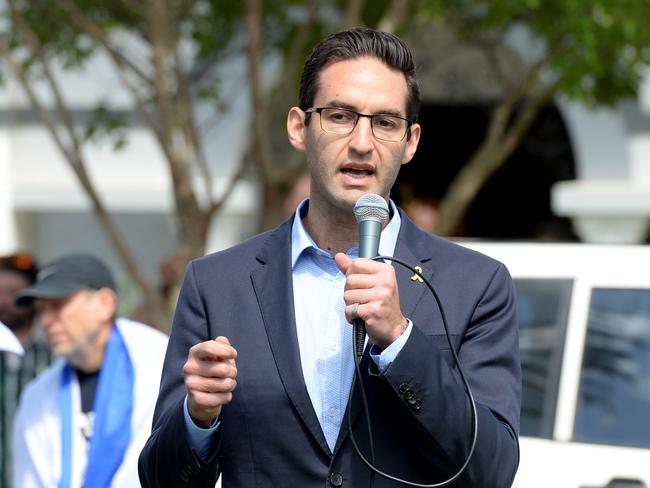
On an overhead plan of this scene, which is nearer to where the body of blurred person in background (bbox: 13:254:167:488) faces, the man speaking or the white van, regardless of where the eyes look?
the man speaking

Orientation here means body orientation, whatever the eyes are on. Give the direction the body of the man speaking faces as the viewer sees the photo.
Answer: toward the camera

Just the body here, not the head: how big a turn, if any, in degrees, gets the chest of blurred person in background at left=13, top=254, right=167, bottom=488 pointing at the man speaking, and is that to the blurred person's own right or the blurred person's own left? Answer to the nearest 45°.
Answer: approximately 45° to the blurred person's own left

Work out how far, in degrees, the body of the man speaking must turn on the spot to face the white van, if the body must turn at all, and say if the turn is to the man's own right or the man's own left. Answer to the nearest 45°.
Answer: approximately 135° to the man's own left

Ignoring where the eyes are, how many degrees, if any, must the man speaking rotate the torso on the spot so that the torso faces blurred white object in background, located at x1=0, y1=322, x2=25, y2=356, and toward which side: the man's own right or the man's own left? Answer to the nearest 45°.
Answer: approximately 135° to the man's own right
